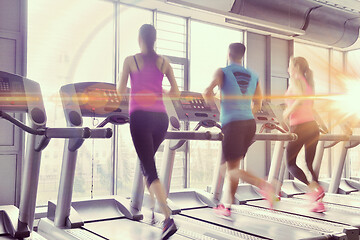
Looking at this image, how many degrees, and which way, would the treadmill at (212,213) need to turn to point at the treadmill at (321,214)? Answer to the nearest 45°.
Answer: approximately 90° to its right

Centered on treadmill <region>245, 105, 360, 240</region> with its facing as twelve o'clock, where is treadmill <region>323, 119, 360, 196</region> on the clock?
treadmill <region>323, 119, 360, 196</region> is roughly at 2 o'clock from treadmill <region>245, 105, 360, 240</region>.

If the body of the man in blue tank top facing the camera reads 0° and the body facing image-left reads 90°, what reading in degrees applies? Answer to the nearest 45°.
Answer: approximately 135°

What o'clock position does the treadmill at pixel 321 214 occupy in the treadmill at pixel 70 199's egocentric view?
the treadmill at pixel 321 214 is roughly at 4 o'clock from the treadmill at pixel 70 199.

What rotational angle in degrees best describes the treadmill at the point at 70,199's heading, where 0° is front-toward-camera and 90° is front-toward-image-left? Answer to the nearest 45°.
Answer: approximately 135°

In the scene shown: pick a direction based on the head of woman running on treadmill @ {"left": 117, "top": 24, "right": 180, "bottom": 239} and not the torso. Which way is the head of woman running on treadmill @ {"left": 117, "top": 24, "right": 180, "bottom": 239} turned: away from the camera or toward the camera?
away from the camera

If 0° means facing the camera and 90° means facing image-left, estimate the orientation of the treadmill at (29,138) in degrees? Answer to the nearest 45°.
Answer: approximately 135°

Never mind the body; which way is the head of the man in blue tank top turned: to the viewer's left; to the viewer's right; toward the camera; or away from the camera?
away from the camera

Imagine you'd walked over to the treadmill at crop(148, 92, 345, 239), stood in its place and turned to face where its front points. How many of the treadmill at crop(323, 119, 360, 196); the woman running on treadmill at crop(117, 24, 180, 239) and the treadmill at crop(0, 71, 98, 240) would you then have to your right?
1

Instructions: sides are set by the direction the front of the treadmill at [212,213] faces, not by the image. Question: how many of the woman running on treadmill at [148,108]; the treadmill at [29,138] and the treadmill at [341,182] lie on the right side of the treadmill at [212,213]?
1

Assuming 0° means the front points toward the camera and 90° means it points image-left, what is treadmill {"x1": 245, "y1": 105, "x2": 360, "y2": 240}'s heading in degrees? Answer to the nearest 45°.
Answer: approximately 135°

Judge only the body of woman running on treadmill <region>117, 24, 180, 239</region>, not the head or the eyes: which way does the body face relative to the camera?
away from the camera

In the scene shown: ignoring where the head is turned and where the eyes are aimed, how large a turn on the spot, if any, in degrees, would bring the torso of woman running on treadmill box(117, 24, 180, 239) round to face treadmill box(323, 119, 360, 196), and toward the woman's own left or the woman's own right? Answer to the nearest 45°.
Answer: approximately 45° to the woman's own right

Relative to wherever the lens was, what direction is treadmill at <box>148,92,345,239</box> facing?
facing away from the viewer and to the left of the viewer
